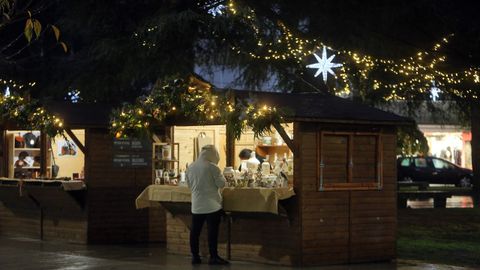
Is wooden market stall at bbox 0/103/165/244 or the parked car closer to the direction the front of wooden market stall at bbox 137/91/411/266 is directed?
the wooden market stall

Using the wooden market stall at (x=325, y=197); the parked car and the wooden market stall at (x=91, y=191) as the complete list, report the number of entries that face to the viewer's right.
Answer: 1

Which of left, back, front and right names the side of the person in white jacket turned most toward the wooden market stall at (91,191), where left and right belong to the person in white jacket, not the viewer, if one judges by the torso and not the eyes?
left

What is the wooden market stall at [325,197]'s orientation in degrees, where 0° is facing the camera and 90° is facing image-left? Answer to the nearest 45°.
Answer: approximately 45°

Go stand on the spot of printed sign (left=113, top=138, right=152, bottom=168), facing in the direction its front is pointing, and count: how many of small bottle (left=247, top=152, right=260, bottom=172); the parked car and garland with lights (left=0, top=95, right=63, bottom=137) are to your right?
1

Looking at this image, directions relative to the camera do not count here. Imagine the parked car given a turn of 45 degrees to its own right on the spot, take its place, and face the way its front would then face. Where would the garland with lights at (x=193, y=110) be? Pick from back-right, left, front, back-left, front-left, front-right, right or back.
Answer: front-right

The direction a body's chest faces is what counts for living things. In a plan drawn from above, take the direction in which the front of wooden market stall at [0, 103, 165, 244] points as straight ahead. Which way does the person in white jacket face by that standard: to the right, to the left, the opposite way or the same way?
the opposite way

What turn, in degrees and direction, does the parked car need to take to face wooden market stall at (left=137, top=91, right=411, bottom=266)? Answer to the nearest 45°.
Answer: approximately 90° to its right

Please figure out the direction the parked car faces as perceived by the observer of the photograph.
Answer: facing to the right of the viewer

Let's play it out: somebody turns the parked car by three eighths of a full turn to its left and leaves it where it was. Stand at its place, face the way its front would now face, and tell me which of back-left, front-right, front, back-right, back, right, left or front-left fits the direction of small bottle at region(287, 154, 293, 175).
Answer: back-left

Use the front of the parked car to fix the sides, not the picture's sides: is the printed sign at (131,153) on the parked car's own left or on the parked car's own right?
on the parked car's own right

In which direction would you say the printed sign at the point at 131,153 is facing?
toward the camera

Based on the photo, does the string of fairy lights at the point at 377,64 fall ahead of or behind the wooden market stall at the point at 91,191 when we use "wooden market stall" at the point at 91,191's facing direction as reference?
behind

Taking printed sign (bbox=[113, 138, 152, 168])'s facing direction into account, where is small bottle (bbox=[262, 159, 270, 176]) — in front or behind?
in front
